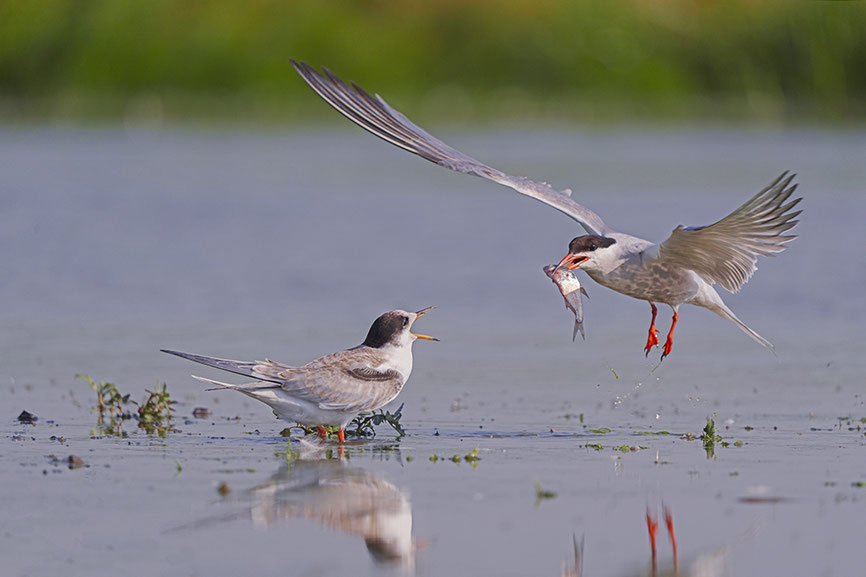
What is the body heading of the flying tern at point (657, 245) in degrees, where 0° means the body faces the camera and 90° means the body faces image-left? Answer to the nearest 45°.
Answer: approximately 45°

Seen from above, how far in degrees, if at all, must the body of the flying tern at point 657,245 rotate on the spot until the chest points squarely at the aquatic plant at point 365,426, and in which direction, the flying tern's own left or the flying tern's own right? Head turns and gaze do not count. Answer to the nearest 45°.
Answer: approximately 45° to the flying tern's own right

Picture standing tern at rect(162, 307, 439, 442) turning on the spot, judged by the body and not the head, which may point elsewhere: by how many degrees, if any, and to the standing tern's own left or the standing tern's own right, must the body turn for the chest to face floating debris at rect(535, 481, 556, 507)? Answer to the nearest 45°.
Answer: approximately 45° to the standing tern's own right

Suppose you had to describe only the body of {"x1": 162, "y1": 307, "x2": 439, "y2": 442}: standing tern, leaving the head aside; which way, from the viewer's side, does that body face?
to the viewer's right

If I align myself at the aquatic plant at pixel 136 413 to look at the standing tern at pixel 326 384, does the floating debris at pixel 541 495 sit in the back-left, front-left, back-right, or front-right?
front-right

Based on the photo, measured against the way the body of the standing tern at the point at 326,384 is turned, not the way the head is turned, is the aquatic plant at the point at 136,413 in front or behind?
behind

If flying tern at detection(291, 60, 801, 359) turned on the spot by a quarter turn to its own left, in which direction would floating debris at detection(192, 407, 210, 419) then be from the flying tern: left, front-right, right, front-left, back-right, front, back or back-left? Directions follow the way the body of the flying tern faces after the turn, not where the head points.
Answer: back-right

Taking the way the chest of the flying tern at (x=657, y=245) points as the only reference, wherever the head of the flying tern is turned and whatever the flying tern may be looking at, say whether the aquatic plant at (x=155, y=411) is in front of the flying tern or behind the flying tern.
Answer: in front

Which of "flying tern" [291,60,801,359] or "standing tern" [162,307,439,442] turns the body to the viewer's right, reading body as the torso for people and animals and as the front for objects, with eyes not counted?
the standing tern

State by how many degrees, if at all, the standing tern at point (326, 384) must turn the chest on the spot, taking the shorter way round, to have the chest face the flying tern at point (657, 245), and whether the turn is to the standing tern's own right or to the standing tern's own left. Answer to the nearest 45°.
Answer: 0° — it already faces it

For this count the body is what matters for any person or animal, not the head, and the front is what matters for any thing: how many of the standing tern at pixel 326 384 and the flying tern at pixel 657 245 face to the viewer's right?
1

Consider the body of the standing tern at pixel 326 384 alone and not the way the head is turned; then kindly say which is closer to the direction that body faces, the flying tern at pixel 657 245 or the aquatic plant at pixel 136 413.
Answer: the flying tern

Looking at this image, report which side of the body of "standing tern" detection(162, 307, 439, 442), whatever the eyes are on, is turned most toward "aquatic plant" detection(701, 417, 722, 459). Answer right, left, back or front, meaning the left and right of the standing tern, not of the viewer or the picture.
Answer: front
